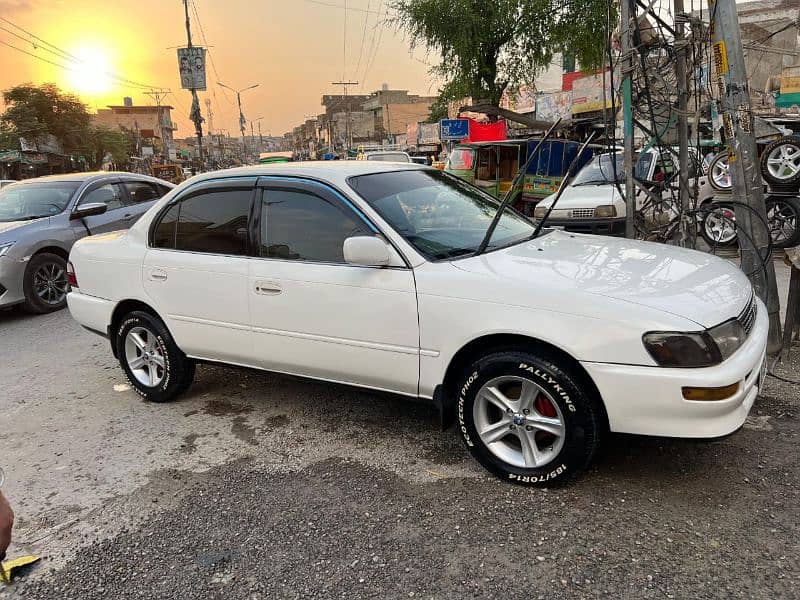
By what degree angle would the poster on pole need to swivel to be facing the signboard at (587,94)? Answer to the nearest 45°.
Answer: approximately 45° to its left

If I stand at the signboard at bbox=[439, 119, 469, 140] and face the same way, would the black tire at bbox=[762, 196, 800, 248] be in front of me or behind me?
in front

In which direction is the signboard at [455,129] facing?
toward the camera

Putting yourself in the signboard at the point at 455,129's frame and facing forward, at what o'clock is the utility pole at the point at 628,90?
The utility pole is roughly at 12 o'clock from the signboard.

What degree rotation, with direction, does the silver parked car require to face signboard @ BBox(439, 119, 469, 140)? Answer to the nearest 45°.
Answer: approximately 180°

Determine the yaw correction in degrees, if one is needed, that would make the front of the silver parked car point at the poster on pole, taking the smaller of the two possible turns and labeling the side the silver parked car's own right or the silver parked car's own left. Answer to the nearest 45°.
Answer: approximately 135° to the silver parked car's own right

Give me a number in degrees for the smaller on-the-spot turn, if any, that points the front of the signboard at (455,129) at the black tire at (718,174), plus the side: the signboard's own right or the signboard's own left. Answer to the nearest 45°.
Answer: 0° — it already faces it

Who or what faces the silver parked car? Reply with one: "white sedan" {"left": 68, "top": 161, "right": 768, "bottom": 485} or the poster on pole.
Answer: the poster on pole

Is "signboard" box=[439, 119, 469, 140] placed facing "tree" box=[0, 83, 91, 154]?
no

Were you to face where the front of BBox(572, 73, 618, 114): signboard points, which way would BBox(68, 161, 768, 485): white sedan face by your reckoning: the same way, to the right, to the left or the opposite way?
to the left

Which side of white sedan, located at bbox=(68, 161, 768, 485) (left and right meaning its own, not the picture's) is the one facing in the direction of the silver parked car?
back

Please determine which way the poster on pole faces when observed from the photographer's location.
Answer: facing the viewer

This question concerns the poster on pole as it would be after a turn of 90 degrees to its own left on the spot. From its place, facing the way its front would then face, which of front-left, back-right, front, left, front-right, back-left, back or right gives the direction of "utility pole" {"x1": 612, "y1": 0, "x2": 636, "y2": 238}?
right

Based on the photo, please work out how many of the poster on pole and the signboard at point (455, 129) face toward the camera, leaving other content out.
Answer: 2

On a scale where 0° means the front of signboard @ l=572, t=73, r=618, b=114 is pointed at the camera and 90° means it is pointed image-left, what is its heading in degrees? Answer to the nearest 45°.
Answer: approximately 45°

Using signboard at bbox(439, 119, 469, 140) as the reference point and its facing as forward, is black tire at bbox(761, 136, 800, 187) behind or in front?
in front

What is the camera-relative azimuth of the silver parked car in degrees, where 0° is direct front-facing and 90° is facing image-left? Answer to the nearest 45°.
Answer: approximately 45°
